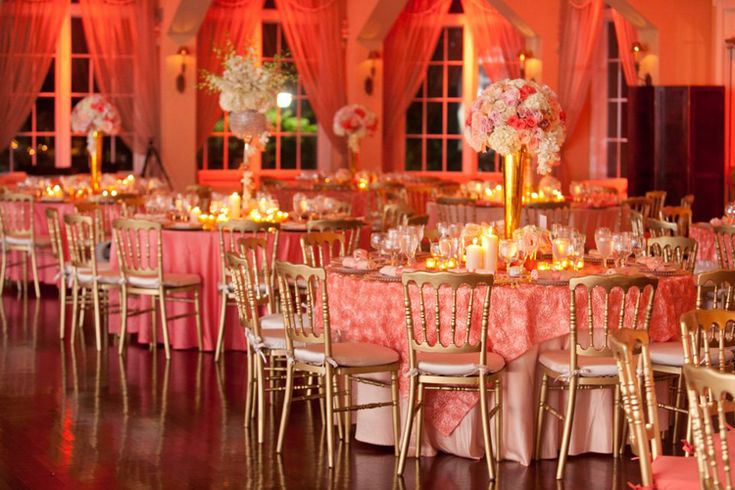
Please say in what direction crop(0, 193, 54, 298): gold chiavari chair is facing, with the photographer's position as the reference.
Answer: facing away from the viewer and to the right of the viewer

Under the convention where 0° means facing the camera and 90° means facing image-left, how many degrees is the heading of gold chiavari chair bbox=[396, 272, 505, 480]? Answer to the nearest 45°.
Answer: approximately 180°

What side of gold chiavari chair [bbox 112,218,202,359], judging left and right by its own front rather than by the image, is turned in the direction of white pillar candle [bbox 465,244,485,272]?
right

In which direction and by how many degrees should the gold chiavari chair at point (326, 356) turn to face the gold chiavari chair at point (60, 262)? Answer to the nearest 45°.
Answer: approximately 90° to its left

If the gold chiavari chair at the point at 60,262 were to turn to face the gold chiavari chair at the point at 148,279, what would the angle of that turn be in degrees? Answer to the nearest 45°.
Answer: approximately 45° to its right
